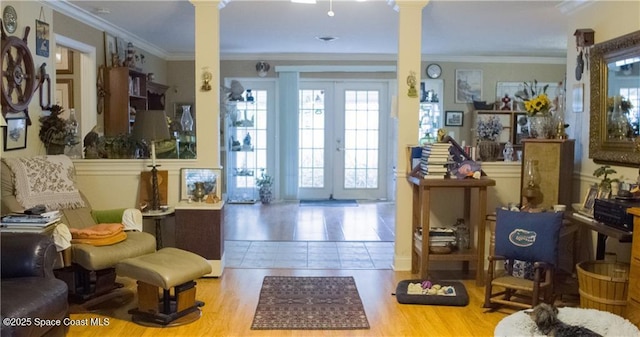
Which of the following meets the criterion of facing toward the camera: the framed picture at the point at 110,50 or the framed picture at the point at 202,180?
the framed picture at the point at 202,180

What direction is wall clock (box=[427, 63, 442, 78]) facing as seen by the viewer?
toward the camera

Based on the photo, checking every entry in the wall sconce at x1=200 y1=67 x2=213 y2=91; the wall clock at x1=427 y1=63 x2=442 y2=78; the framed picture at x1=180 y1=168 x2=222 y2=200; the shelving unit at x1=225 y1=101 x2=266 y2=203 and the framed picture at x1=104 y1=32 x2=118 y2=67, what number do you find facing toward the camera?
4

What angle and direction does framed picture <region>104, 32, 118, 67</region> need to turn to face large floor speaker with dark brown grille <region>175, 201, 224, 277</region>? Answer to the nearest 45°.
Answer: approximately 90° to its right

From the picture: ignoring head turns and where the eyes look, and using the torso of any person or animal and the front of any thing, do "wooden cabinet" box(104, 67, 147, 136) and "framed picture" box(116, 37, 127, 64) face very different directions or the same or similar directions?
same or similar directions

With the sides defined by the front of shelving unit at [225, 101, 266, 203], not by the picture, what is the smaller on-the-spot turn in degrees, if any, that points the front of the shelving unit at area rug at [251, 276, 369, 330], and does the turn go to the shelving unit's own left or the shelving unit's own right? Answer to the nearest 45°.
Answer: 0° — it already faces it

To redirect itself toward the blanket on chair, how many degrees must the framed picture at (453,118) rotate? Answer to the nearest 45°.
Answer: approximately 45° to its right

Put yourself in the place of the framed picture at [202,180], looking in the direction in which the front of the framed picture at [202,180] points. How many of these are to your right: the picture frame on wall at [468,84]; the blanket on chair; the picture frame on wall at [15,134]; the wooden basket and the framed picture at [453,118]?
2

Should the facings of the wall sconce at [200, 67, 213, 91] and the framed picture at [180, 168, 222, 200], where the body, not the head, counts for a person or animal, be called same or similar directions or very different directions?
same or similar directions

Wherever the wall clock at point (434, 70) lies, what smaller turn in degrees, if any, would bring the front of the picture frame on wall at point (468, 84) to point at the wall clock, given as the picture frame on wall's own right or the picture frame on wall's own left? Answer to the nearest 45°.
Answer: approximately 90° to the picture frame on wall's own right

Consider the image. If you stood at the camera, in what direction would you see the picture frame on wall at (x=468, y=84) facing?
facing the viewer

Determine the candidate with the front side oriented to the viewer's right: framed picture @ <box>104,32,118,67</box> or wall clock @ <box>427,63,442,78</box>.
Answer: the framed picture

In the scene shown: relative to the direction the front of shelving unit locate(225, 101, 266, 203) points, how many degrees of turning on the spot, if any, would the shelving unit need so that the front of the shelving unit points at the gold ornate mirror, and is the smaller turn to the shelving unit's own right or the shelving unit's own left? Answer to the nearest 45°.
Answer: approximately 45° to the shelving unit's own left

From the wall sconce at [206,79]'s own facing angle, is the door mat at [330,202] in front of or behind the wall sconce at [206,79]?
behind

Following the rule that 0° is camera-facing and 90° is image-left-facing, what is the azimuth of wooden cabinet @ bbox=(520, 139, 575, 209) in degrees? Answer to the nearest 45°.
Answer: approximately 45°

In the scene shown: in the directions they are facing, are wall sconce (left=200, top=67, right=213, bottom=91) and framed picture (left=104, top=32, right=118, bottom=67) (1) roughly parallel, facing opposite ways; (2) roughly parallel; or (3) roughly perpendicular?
roughly perpendicular

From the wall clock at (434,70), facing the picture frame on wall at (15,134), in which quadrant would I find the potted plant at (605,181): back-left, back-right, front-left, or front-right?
front-left

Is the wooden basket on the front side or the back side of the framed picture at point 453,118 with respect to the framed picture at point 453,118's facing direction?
on the front side
